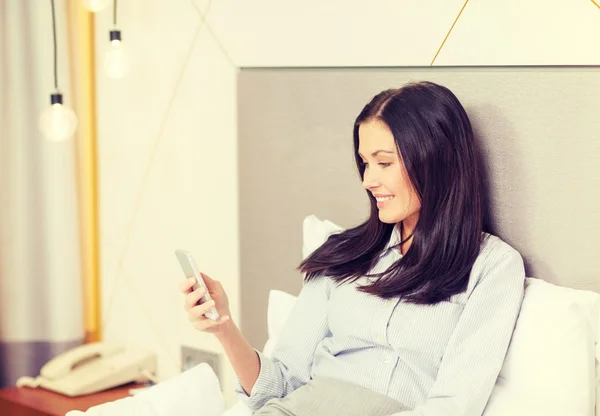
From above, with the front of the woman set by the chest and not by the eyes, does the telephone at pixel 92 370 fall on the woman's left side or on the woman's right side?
on the woman's right side

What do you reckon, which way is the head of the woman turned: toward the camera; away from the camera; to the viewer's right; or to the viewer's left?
to the viewer's left

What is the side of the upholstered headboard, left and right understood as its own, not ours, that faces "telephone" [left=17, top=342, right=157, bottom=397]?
right

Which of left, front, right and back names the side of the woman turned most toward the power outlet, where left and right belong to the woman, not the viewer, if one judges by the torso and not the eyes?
right

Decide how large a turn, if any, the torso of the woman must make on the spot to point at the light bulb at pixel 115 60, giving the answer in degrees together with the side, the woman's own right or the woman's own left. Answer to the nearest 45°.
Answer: approximately 90° to the woman's own right

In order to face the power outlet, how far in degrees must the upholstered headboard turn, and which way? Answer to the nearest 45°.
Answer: approximately 135° to its right

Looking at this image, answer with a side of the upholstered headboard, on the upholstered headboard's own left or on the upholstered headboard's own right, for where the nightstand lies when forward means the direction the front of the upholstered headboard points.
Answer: on the upholstered headboard's own right
